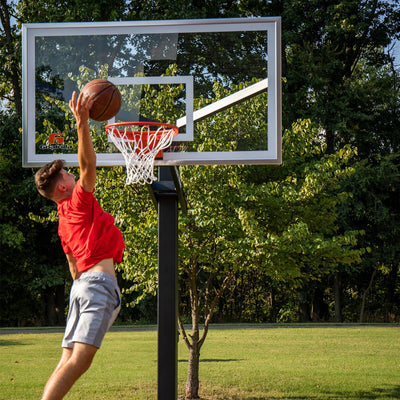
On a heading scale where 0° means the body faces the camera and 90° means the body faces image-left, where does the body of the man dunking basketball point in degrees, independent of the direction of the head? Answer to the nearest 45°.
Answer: approximately 225°

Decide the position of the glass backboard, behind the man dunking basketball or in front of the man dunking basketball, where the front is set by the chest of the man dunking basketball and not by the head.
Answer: in front

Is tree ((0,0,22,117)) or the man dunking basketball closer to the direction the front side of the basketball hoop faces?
the man dunking basketball

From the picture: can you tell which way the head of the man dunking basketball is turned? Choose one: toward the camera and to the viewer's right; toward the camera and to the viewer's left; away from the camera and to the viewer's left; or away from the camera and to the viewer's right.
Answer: away from the camera and to the viewer's right

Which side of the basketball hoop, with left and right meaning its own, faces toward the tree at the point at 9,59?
back

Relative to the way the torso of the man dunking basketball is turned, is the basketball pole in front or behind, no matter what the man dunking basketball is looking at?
in front

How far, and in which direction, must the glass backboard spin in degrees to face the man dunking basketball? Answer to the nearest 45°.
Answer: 0° — it already faces them
